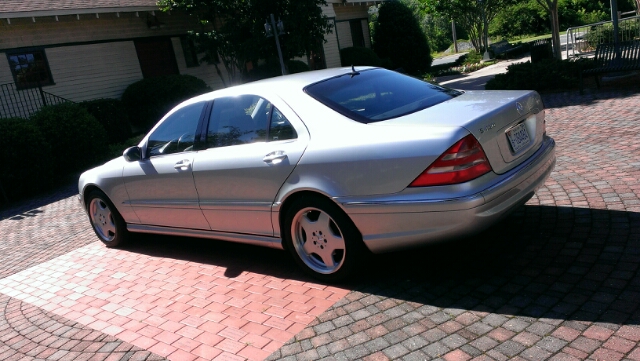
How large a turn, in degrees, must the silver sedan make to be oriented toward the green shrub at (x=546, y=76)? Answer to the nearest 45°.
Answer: approximately 90° to its right

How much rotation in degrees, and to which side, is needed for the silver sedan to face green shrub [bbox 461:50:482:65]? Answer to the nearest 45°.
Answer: approximately 45° to its right

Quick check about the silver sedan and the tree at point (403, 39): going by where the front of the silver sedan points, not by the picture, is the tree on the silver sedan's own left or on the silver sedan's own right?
on the silver sedan's own right

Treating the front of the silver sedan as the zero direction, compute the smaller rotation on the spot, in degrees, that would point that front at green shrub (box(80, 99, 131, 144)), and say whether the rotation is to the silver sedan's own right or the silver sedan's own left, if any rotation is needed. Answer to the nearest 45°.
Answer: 0° — it already faces it

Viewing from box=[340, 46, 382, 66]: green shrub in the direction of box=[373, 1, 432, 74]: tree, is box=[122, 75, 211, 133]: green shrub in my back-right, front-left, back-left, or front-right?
back-right

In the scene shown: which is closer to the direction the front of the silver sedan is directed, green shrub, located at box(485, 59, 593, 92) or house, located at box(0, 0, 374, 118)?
the house

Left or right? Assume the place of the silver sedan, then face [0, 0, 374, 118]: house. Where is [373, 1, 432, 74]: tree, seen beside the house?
right

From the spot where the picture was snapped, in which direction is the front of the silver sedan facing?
facing away from the viewer and to the left of the viewer

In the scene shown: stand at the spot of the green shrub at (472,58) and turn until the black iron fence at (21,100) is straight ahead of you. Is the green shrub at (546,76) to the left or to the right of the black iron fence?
left

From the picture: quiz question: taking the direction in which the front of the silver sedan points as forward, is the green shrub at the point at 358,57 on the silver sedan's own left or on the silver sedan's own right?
on the silver sedan's own right

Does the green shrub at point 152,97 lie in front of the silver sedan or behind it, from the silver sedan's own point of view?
in front

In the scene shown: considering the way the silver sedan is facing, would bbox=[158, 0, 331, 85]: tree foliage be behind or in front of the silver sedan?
in front
